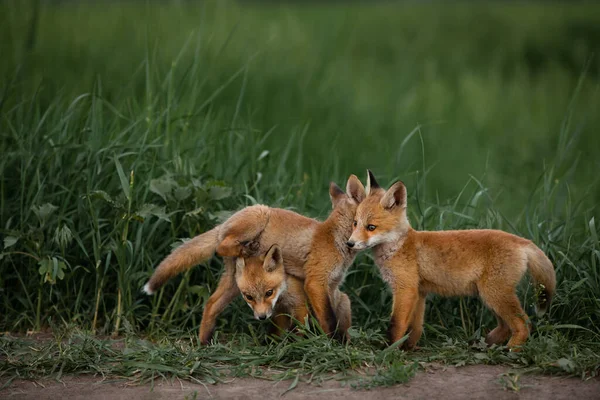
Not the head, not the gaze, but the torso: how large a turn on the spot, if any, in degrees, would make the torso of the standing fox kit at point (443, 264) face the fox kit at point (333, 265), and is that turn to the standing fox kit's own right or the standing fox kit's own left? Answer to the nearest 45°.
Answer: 0° — it already faces it

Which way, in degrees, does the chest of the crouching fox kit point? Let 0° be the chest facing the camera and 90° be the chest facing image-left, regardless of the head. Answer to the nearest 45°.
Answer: approximately 45°

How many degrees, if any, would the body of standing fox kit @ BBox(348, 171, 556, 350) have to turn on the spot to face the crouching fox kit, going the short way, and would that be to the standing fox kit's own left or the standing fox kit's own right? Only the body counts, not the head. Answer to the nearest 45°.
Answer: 0° — it already faces it

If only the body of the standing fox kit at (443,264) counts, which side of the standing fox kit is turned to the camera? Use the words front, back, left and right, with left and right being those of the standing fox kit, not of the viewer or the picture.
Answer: left
